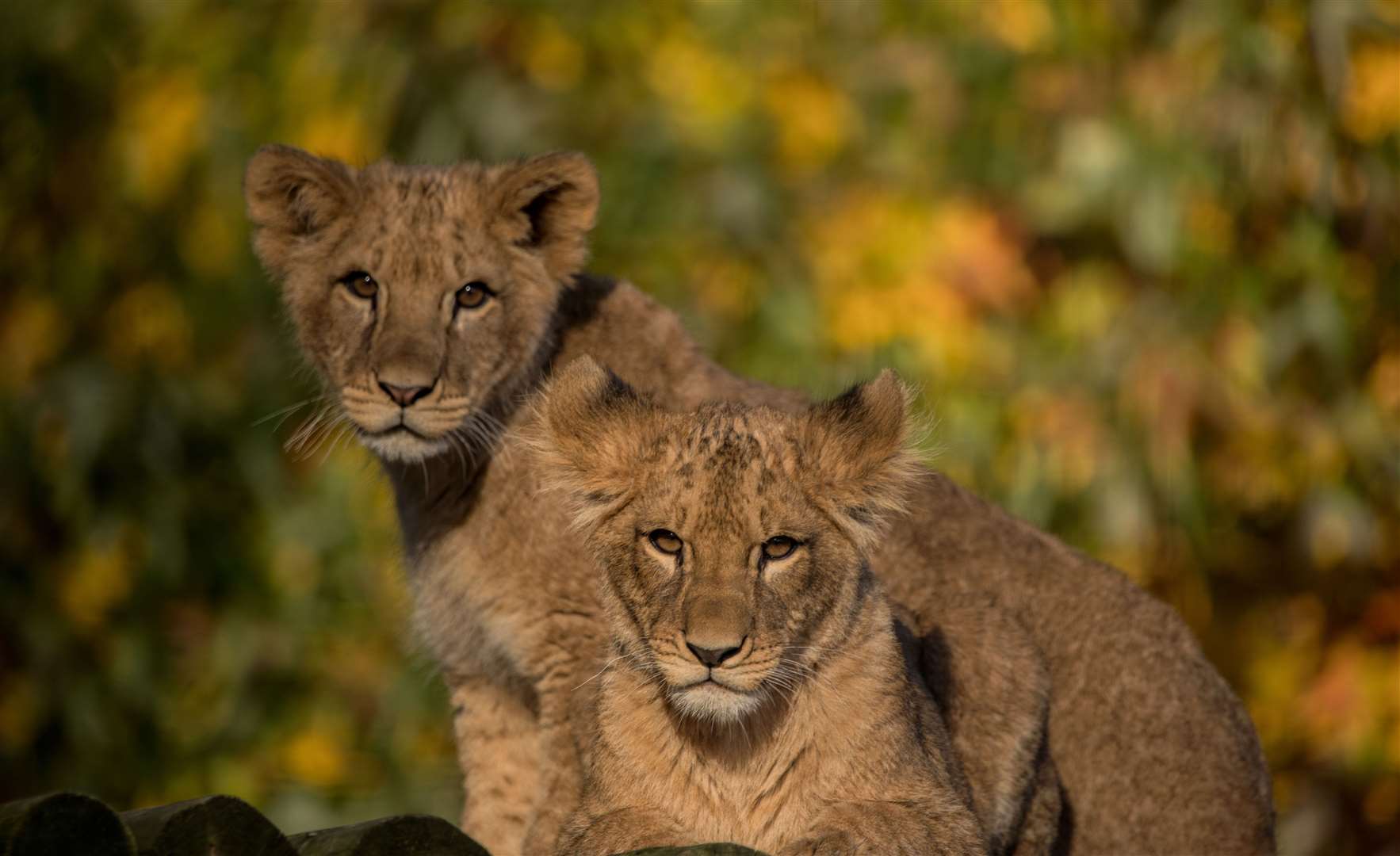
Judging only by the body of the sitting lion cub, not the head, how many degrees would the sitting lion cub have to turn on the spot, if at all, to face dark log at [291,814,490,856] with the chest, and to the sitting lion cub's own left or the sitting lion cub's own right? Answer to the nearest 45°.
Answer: approximately 45° to the sitting lion cub's own right

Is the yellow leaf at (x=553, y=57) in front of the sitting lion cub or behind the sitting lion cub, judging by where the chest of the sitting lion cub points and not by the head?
behind

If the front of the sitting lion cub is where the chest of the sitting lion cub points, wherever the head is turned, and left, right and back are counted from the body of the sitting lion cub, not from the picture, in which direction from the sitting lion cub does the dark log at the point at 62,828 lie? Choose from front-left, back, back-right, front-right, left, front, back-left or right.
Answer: front-right

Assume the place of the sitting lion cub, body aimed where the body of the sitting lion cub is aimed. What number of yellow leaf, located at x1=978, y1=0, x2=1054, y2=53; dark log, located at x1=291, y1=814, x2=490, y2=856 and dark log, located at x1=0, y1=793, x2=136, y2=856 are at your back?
1

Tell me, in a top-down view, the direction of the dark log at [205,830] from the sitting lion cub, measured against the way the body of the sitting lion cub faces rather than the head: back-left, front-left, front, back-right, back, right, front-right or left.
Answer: front-right

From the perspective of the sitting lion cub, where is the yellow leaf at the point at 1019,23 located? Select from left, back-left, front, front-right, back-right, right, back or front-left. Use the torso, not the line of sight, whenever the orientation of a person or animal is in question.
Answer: back

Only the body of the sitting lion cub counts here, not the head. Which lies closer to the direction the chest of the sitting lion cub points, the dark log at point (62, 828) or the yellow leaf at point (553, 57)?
the dark log

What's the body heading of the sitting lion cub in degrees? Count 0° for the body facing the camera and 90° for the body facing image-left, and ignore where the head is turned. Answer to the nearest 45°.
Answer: approximately 0°

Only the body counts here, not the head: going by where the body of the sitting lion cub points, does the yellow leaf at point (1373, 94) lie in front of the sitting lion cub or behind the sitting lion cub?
behind
